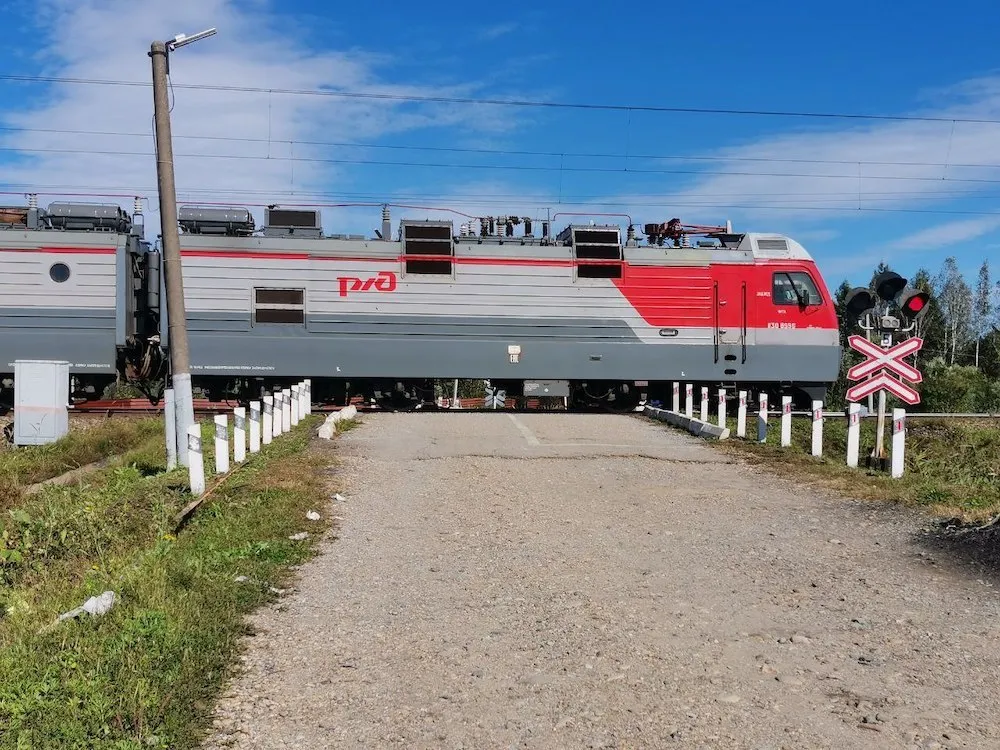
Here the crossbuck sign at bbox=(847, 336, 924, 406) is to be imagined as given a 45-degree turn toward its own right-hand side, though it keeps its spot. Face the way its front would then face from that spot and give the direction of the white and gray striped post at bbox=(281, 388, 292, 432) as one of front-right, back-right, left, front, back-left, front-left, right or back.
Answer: front-right

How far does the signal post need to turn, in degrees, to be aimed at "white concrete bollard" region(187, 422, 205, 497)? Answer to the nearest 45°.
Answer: approximately 45° to its right

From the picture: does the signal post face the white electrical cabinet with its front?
no

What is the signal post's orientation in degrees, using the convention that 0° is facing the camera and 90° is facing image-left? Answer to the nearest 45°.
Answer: approximately 0°

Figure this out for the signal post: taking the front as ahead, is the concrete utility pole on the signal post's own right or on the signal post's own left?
on the signal post's own right

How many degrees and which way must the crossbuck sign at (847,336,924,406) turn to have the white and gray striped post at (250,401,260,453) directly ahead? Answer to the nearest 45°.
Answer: approximately 90° to its right

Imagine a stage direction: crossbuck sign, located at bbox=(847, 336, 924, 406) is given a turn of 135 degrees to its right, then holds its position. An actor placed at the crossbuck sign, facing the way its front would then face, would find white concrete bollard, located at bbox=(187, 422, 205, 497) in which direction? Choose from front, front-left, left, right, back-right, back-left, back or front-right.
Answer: left

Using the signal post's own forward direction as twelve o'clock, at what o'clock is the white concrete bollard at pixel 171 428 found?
The white concrete bollard is roughly at 2 o'clock from the signal post.

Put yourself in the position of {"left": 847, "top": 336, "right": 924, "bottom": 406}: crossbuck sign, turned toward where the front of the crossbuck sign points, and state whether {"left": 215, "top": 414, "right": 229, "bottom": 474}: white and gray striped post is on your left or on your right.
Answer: on your right

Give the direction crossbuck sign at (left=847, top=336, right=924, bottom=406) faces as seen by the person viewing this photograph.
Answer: facing the viewer

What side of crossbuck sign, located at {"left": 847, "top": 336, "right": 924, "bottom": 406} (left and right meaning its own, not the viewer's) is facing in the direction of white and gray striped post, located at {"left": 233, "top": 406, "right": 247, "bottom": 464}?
right

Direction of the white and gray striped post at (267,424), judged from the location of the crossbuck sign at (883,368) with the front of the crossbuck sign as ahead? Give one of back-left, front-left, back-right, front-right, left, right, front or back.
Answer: right

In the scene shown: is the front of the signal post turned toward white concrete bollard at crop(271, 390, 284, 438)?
no
